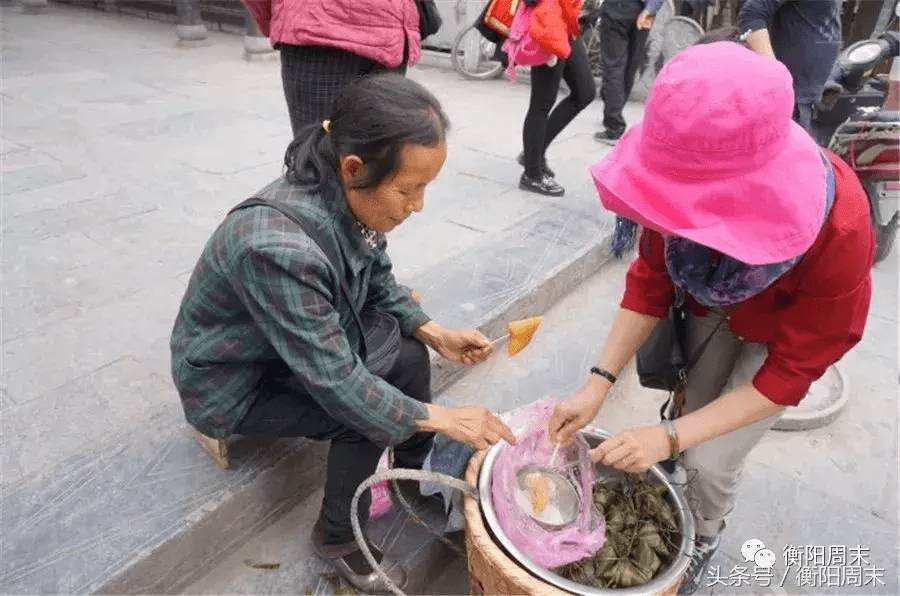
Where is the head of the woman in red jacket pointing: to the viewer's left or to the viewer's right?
to the viewer's left

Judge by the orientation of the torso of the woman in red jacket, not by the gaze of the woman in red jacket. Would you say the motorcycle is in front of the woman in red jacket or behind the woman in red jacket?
behind

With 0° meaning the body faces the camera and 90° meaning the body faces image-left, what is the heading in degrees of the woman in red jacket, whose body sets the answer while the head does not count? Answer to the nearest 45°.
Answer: approximately 45°
